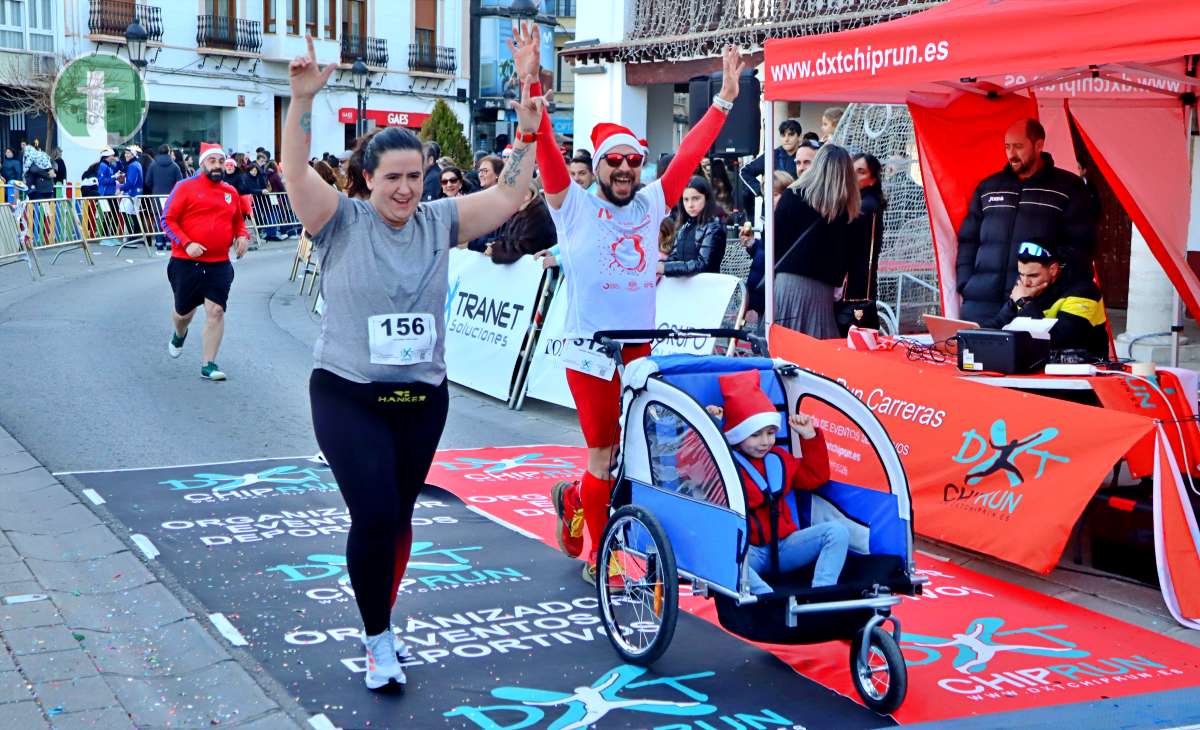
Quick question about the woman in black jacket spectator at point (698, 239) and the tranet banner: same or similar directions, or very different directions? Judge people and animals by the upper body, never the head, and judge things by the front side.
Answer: same or similar directions

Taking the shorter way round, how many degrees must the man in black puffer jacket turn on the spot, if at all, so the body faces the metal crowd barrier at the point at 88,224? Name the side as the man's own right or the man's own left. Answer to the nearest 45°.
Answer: approximately 90° to the man's own right

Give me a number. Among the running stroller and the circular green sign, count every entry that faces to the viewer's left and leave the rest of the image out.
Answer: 0

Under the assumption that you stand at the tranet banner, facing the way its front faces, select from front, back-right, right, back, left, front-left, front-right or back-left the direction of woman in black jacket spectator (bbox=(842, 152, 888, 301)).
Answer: left

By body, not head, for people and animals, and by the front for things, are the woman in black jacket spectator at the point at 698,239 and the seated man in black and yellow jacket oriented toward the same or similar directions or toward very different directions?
same or similar directions

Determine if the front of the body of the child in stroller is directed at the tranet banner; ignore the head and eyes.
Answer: no

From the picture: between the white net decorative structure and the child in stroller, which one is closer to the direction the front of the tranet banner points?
the child in stroller

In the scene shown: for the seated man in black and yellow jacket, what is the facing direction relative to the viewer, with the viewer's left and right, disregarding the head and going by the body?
facing the viewer and to the left of the viewer

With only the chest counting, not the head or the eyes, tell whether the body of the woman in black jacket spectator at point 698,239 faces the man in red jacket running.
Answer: no

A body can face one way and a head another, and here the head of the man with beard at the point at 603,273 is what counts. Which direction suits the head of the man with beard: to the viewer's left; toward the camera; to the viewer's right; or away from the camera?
toward the camera

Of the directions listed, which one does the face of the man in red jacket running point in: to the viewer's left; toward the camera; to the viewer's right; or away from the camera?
toward the camera

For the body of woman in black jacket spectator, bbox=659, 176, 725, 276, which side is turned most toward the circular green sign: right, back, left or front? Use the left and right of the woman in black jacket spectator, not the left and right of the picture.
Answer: right

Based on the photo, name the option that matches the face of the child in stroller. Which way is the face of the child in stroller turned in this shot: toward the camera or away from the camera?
toward the camera

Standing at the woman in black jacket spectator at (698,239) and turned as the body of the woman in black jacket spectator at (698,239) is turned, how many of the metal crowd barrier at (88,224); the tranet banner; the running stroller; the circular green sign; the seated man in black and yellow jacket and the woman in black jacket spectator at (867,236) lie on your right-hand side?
3

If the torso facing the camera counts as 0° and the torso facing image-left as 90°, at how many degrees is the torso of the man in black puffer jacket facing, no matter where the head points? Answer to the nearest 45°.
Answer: approximately 45°

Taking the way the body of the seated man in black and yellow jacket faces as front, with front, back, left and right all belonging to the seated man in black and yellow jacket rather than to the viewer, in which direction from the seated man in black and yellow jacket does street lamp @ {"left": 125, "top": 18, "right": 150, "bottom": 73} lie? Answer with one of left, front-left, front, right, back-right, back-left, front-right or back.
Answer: right
